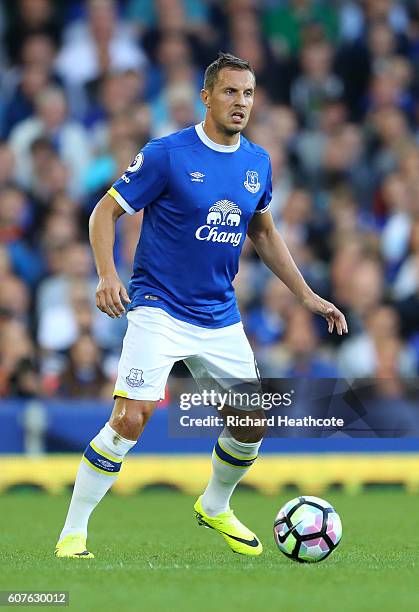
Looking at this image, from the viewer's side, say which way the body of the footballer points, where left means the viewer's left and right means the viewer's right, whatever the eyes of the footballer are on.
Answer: facing the viewer and to the right of the viewer
